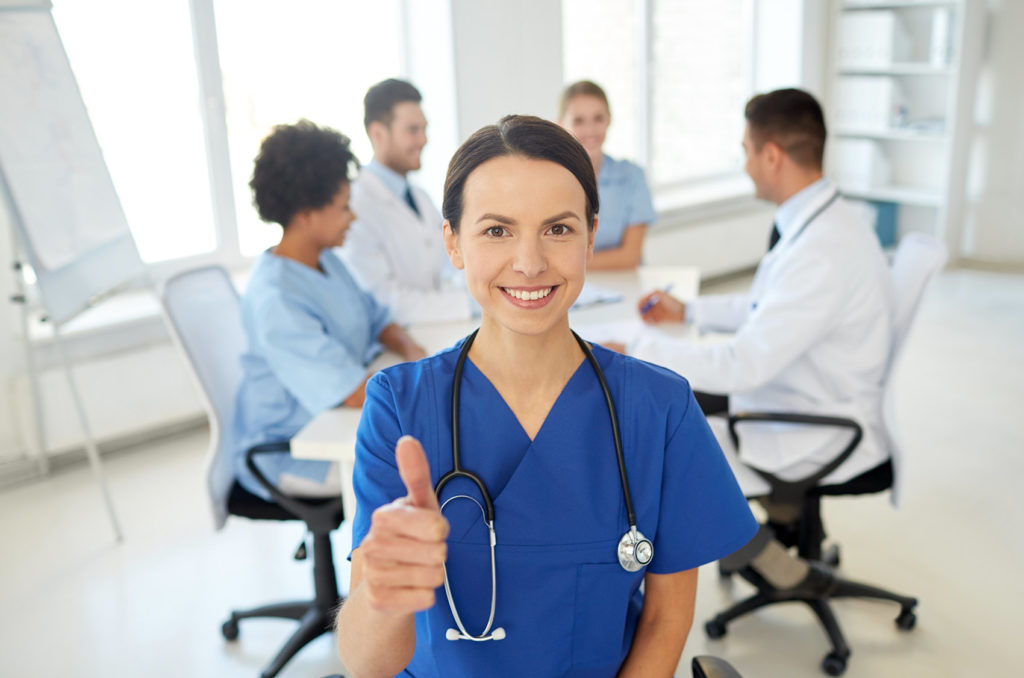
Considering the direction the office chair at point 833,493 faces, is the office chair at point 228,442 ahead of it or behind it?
ahead

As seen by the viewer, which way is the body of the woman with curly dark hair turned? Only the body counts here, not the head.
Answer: to the viewer's right

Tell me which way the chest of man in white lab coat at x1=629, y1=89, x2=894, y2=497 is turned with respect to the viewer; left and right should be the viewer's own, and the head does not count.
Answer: facing to the left of the viewer

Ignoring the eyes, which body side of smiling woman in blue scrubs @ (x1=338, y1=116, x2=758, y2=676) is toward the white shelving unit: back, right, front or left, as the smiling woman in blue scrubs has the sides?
back

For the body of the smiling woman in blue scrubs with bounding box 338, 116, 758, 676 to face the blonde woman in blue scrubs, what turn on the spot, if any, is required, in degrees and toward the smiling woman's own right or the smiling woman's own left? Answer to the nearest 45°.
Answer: approximately 180°

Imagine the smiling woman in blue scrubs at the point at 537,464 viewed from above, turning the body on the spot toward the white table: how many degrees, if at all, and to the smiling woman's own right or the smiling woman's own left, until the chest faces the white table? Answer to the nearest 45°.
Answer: approximately 180°

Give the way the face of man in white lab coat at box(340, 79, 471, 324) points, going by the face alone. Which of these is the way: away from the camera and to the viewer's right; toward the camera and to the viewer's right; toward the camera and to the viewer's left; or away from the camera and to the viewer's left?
toward the camera and to the viewer's right

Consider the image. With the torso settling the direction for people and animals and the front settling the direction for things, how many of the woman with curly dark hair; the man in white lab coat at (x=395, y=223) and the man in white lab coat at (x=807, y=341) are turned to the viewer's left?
1

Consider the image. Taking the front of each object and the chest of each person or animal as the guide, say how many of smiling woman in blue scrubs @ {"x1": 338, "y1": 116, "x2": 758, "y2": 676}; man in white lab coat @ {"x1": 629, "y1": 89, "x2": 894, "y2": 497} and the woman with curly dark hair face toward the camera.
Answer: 1

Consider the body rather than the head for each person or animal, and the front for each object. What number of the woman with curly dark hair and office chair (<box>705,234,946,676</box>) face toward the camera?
0
